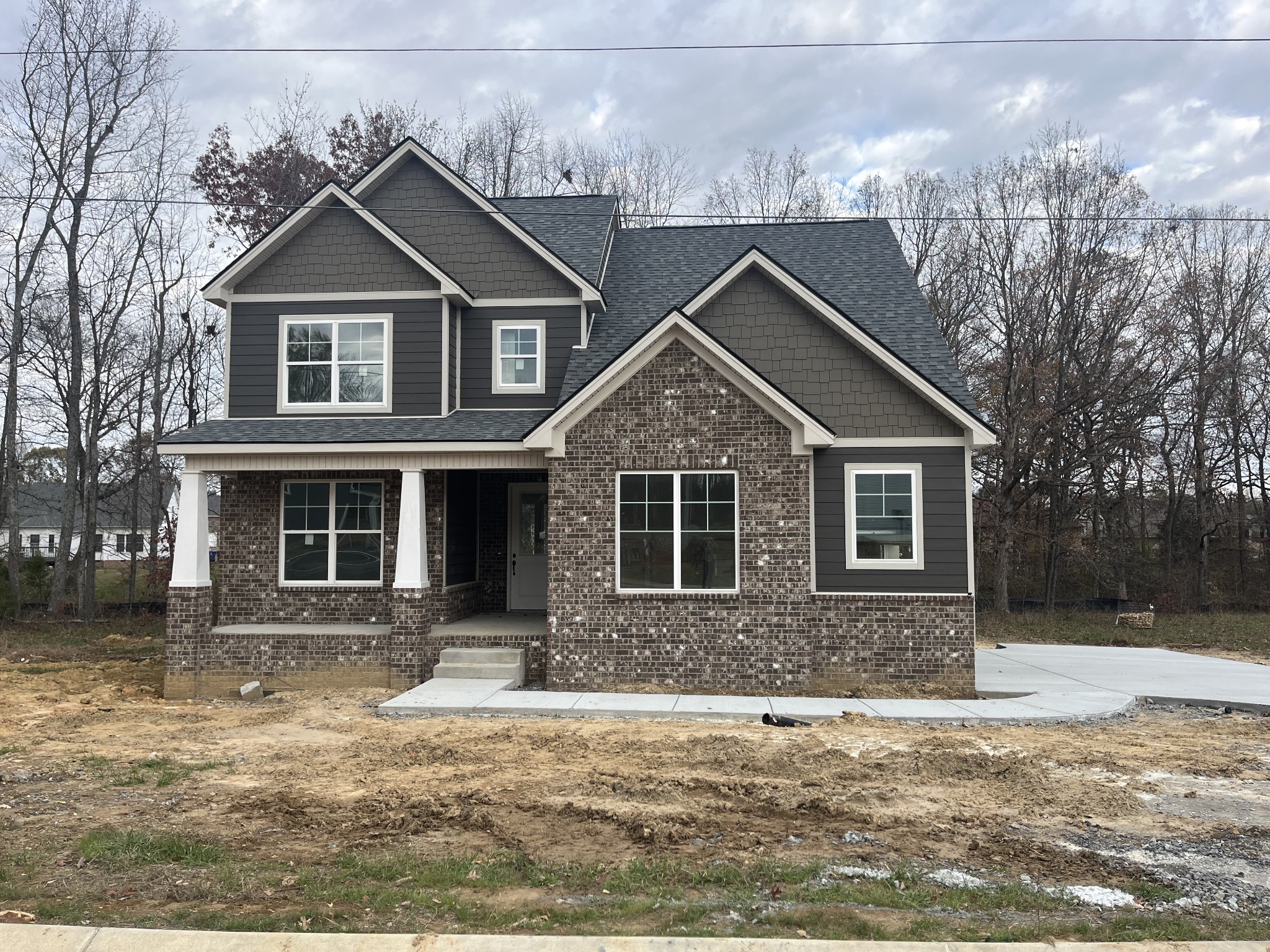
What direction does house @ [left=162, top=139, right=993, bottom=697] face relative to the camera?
toward the camera
